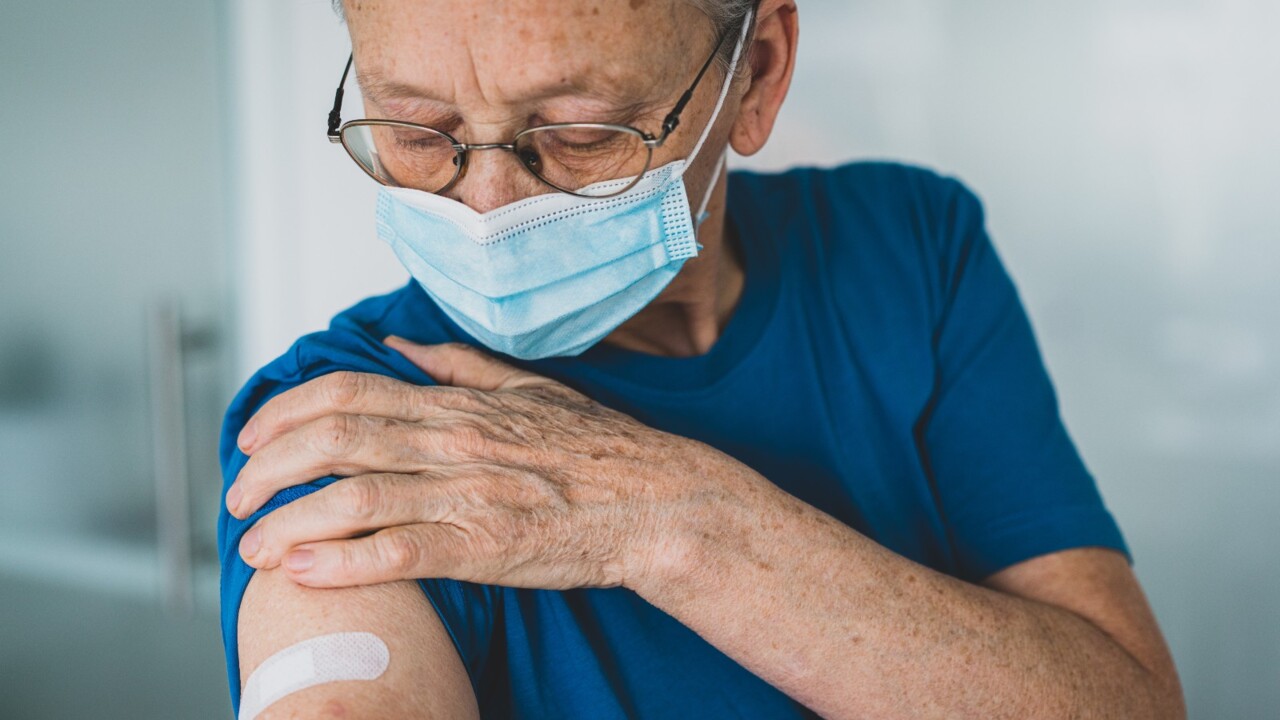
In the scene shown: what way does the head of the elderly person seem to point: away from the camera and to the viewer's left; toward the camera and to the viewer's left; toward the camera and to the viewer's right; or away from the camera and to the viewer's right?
toward the camera and to the viewer's left

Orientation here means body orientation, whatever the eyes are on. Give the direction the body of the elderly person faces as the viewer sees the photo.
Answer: toward the camera
